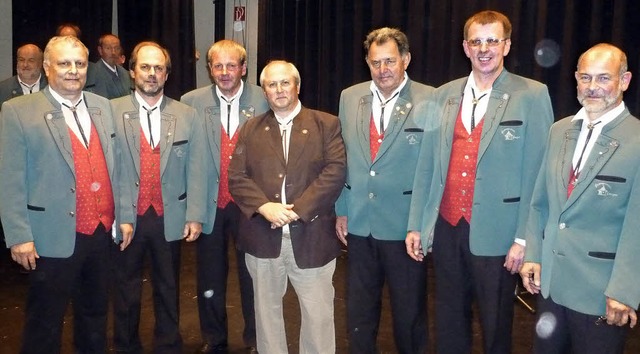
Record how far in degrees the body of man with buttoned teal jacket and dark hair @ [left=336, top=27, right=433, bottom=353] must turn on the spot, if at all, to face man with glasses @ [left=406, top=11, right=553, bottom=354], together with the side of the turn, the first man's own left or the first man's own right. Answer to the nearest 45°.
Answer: approximately 45° to the first man's own left

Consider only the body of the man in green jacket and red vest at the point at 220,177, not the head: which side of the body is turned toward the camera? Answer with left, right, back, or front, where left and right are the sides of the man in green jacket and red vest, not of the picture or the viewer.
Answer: front

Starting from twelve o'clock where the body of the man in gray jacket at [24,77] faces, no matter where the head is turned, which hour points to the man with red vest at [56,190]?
the man with red vest at [56,190] is roughly at 12 o'clock from the man in gray jacket at [24,77].

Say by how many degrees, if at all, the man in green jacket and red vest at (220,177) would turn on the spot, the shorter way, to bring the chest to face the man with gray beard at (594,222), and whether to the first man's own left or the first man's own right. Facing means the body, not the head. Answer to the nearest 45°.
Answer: approximately 45° to the first man's own left

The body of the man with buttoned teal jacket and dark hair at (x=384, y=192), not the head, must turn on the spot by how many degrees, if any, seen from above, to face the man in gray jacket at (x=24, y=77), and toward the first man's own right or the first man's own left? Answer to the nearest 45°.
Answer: approximately 135° to the first man's own right

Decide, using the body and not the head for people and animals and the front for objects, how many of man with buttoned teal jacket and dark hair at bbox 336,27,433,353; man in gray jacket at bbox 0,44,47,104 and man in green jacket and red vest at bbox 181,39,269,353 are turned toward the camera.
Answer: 3

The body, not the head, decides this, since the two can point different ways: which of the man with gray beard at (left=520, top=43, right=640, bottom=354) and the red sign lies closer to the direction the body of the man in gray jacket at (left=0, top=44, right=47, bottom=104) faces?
the man with gray beard

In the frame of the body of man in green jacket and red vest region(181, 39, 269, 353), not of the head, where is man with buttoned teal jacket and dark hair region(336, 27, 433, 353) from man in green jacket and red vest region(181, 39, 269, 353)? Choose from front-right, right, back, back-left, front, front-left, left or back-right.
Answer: front-left

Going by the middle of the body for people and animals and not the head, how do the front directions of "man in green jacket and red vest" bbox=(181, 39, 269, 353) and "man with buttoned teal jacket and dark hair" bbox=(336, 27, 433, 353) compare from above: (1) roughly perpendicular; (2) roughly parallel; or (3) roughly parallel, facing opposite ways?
roughly parallel

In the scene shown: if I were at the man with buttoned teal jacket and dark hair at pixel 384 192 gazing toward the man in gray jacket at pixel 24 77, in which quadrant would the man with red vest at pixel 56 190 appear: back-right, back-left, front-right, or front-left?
front-left

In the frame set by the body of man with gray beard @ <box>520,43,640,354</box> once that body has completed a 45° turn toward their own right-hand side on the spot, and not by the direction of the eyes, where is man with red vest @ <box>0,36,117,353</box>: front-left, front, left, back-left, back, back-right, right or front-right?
front

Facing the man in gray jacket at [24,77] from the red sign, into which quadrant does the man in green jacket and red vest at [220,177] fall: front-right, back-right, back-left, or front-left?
front-left

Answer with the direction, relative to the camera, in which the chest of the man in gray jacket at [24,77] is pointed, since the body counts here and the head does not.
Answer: toward the camera
